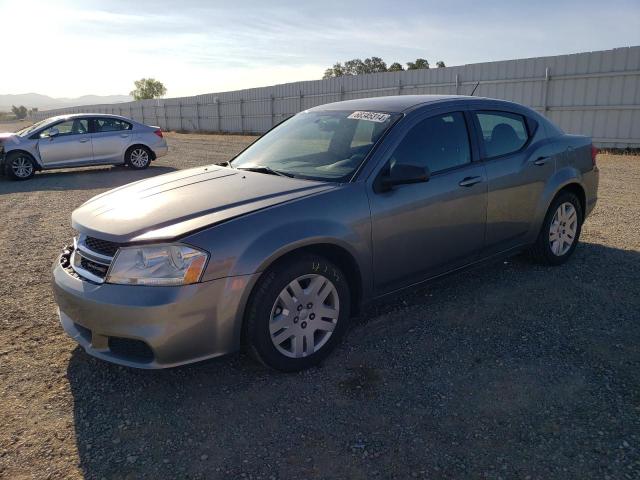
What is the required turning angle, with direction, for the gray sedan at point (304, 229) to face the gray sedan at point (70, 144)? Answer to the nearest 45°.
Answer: approximately 90° to its right

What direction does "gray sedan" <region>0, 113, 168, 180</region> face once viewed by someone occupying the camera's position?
facing to the left of the viewer

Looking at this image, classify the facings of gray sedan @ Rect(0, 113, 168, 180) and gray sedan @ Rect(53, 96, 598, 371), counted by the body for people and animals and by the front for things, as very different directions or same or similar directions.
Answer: same or similar directions

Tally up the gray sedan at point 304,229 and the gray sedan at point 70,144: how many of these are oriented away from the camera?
0

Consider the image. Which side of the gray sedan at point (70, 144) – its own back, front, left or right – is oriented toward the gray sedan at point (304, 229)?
left

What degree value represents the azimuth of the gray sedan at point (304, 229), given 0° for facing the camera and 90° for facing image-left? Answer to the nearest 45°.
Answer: approximately 45°

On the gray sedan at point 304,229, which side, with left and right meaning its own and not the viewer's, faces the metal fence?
back
